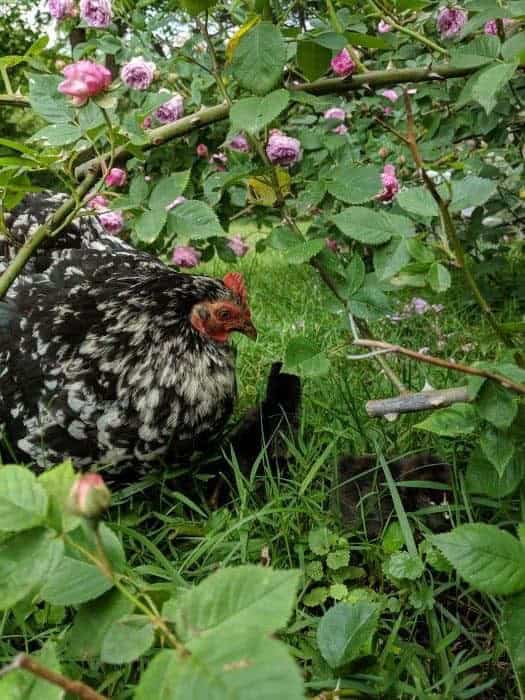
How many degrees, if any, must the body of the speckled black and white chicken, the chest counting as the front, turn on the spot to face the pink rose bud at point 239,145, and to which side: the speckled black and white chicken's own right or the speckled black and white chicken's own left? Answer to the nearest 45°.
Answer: approximately 45° to the speckled black and white chicken's own left

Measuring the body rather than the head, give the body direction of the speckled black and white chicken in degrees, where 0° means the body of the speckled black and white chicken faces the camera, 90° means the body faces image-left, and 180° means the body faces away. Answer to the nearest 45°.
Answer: approximately 270°
